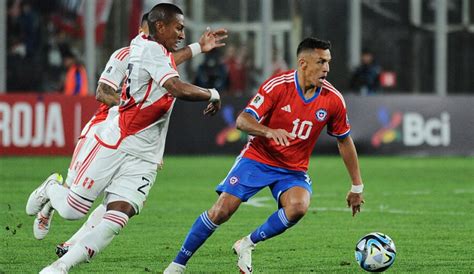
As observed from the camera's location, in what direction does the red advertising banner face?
facing the viewer

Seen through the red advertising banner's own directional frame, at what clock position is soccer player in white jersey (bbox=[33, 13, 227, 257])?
The soccer player in white jersey is roughly at 12 o'clock from the red advertising banner.

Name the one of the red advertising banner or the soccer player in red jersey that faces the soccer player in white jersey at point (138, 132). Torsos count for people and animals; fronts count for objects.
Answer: the red advertising banner

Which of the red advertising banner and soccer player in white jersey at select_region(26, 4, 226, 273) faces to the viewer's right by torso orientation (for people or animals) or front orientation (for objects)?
the soccer player in white jersey

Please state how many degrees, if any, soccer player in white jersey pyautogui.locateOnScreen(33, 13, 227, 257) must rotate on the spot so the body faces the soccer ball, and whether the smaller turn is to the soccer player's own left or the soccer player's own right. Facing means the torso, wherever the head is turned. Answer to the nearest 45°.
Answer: approximately 45° to the soccer player's own right

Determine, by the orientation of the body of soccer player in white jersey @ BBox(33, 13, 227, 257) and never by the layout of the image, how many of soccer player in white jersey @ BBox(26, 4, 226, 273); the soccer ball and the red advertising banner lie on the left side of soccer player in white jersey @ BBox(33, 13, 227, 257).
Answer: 1

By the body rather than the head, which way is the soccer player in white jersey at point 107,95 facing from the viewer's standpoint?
to the viewer's right

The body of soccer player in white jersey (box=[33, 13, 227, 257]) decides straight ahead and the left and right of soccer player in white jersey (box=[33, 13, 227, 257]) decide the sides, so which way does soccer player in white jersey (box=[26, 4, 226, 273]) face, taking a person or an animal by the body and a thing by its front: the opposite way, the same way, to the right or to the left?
the same way

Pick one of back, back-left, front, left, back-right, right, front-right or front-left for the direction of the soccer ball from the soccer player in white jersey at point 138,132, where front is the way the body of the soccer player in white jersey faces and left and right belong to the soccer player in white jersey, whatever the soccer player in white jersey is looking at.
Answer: front

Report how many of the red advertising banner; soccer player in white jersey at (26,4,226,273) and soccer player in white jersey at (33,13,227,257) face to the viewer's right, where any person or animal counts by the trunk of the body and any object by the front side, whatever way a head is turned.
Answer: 2

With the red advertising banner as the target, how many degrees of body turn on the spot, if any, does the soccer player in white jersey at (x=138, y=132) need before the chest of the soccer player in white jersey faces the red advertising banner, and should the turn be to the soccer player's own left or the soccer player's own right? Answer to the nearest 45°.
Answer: approximately 90° to the soccer player's own left

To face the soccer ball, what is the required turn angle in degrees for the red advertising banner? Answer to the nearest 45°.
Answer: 0° — it already faces it

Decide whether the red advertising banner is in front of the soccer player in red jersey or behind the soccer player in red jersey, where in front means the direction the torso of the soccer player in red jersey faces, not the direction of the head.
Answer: behind

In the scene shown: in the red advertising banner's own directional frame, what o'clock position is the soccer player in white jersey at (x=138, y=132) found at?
The soccer player in white jersey is roughly at 12 o'clock from the red advertising banner.

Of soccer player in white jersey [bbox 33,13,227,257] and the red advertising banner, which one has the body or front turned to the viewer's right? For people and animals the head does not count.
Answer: the soccer player in white jersey

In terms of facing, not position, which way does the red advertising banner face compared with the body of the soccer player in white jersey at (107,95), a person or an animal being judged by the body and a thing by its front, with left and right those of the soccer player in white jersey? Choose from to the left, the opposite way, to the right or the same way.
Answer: to the right

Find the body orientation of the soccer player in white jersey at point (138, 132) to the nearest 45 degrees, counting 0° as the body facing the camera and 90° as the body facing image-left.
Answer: approximately 270°
